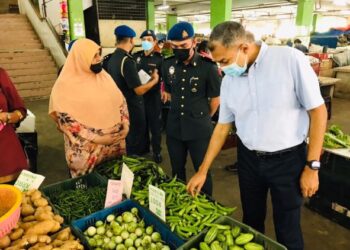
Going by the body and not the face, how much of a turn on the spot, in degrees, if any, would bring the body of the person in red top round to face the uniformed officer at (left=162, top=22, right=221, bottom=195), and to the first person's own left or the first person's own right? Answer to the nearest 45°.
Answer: approximately 90° to the first person's own left

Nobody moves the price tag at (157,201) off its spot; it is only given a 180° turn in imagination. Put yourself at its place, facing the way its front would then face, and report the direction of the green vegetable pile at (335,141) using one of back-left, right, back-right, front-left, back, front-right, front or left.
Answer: front

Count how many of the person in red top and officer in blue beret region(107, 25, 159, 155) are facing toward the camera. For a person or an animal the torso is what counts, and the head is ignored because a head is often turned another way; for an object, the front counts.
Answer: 1

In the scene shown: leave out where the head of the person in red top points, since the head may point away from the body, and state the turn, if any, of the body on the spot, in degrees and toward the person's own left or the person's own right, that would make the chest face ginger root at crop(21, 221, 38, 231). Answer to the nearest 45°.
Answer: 0° — they already face it

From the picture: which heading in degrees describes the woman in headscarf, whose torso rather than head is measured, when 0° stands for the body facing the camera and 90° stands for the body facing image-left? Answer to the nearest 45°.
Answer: approximately 315°

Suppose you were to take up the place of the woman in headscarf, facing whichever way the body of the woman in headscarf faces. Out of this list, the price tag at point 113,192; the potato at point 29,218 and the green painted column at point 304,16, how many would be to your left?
1
